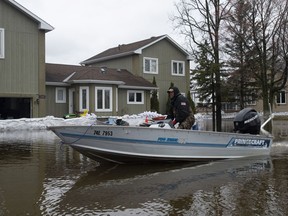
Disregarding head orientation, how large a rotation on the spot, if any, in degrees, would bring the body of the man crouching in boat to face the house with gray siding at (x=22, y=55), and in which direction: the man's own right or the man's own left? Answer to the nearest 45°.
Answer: approximately 45° to the man's own right

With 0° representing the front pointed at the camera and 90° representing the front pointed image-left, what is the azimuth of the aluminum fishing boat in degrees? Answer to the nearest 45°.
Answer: approximately 90°

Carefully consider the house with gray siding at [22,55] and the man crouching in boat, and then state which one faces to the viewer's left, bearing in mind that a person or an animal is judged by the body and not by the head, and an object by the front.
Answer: the man crouching in boat

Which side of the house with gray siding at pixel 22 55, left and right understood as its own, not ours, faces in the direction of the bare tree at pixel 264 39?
left

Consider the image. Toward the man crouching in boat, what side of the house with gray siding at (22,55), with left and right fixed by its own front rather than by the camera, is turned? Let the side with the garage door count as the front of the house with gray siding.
front

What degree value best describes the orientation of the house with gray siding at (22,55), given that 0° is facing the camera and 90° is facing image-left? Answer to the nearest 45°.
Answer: approximately 0°

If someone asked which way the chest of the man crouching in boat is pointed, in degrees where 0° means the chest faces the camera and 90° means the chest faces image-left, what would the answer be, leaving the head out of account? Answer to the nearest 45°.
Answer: approximately 90°

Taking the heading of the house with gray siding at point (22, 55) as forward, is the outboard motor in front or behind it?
in front

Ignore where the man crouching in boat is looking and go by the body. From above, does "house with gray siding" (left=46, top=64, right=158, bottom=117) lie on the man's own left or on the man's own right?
on the man's own right

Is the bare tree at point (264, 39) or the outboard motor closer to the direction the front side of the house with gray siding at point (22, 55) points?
the outboard motor
